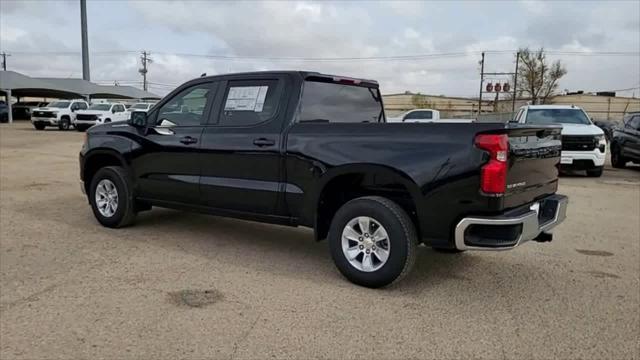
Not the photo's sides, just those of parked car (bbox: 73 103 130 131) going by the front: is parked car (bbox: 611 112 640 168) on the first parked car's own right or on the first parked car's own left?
on the first parked car's own left

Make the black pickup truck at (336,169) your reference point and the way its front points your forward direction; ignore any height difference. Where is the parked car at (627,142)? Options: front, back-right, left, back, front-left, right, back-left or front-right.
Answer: right

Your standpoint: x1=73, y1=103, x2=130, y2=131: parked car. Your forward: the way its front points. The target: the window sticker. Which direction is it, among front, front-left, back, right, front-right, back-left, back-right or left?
front-left

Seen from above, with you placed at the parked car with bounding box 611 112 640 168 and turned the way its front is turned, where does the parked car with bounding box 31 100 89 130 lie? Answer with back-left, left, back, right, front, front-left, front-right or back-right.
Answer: front-right

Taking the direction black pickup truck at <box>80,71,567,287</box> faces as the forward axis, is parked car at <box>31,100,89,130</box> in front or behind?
in front

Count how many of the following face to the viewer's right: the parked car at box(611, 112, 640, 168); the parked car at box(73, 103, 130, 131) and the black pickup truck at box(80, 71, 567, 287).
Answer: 0

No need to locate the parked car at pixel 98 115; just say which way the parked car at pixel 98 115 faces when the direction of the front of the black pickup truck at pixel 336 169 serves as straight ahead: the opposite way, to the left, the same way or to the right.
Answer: to the left

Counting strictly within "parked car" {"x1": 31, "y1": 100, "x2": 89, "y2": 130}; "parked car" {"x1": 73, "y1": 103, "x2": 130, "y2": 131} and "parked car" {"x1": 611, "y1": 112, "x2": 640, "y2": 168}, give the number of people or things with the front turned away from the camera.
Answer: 0

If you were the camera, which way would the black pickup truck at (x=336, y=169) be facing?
facing away from the viewer and to the left of the viewer

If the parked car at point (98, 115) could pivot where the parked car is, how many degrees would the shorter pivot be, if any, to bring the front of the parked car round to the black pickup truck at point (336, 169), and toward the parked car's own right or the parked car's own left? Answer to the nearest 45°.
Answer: approximately 45° to the parked car's own left

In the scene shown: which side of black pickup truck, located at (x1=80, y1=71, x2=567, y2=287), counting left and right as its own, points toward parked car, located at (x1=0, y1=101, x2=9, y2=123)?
front

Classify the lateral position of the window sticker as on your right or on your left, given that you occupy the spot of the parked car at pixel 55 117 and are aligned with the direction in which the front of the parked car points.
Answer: on your left

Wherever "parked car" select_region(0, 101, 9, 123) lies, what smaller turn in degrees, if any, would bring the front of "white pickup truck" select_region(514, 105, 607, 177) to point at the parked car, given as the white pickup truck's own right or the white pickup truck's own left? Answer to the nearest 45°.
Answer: approximately 135° to the white pickup truck's own right

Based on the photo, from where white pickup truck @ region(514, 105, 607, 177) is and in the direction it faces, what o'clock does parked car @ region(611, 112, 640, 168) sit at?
The parked car is roughly at 8 o'clock from the white pickup truck.

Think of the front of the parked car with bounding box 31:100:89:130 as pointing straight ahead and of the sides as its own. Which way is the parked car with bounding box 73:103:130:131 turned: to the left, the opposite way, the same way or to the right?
the same way

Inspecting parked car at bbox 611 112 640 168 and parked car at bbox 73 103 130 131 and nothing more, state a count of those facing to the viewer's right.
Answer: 0

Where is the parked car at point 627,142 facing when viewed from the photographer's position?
facing the viewer and to the left of the viewer

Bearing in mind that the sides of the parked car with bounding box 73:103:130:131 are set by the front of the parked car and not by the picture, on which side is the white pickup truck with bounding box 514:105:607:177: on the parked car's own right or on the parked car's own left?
on the parked car's own left

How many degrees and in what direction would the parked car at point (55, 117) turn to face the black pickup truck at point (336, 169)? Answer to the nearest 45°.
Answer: approximately 45° to its left

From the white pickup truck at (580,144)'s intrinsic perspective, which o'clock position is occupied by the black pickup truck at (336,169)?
The black pickup truck is roughly at 2 o'clock from the white pickup truck.
